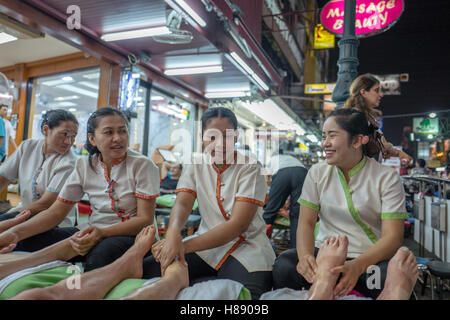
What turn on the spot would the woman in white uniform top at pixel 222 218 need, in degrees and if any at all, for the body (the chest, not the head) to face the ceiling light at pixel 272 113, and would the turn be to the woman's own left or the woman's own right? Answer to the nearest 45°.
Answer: approximately 180°

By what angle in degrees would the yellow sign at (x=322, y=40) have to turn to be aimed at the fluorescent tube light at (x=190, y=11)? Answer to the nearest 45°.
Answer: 0° — it already faces it

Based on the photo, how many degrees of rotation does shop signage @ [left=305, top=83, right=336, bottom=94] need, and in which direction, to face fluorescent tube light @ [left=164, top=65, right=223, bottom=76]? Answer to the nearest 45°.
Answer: approximately 45° to its right

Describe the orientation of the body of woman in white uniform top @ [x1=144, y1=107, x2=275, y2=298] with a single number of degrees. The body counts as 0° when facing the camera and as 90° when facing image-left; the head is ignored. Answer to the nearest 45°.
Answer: approximately 0°

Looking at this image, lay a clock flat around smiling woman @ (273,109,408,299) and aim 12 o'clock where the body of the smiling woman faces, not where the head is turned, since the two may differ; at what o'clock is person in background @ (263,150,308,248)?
The person in background is roughly at 4 o'clock from the smiling woman.

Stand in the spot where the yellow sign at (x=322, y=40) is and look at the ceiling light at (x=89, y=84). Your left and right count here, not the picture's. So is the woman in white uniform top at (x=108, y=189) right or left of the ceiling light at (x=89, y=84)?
left

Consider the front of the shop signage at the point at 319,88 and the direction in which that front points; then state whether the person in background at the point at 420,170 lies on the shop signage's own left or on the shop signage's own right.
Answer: on the shop signage's own left

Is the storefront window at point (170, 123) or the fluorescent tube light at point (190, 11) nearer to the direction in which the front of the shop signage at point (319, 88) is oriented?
the fluorescent tube light

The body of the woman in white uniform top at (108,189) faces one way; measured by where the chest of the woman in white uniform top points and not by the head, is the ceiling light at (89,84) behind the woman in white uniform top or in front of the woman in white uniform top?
behind
